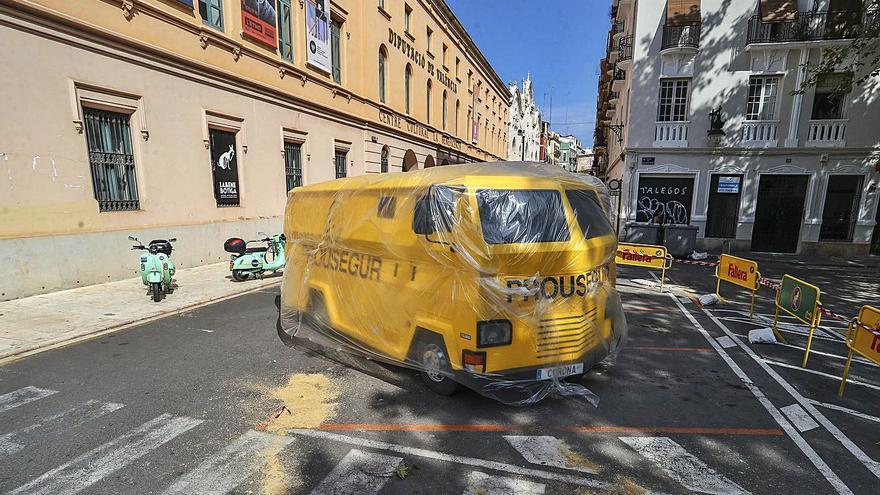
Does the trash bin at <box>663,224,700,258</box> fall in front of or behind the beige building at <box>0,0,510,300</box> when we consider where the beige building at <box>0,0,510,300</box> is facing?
in front

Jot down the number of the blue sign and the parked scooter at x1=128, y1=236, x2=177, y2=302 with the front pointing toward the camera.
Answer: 2

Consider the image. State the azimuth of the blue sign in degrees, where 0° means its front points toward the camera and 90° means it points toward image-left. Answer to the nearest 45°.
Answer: approximately 0°

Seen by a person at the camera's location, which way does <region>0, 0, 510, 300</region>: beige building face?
facing the viewer and to the right of the viewer

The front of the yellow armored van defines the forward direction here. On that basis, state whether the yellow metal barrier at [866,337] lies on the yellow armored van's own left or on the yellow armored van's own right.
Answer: on the yellow armored van's own left

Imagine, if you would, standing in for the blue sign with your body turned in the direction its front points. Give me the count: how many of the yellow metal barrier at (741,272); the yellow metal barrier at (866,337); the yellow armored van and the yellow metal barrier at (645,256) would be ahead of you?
4

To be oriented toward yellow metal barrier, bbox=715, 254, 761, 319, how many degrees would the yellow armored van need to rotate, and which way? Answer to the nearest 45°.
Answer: approximately 90° to its left

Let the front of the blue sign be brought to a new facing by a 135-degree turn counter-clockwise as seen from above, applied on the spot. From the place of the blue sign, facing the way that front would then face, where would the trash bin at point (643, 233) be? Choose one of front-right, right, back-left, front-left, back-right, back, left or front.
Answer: back
